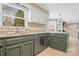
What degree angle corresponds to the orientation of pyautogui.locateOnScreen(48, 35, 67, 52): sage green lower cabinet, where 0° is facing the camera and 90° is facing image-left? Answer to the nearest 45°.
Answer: approximately 45°
